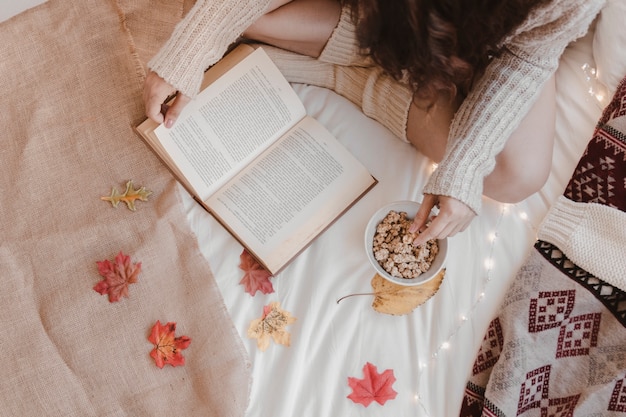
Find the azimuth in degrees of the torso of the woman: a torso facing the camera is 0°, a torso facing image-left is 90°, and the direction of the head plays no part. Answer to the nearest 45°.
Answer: approximately 45°
